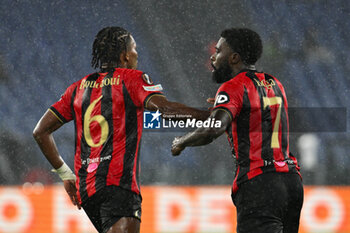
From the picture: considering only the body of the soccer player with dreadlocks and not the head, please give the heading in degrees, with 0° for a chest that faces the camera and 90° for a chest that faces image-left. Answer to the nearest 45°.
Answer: approximately 225°

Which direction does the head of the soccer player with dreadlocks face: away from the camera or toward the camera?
away from the camera
